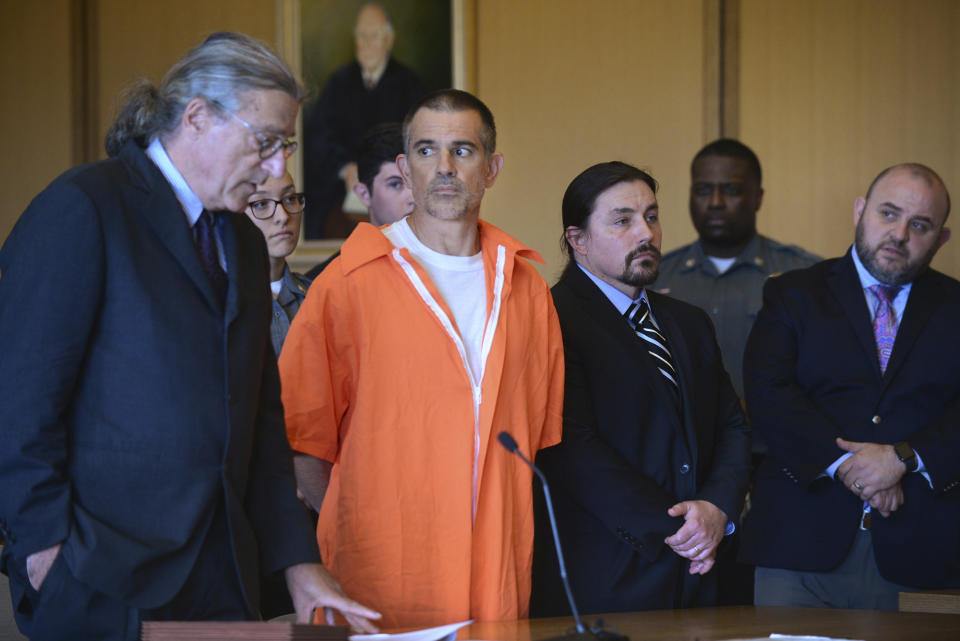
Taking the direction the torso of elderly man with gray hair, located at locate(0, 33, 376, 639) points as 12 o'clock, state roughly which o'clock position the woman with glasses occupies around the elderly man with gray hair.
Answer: The woman with glasses is roughly at 8 o'clock from the elderly man with gray hair.

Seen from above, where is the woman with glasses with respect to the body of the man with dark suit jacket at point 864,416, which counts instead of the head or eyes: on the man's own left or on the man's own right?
on the man's own right

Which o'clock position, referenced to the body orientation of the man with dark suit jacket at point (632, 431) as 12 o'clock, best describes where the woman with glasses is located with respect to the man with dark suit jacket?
The woman with glasses is roughly at 5 o'clock from the man with dark suit jacket.

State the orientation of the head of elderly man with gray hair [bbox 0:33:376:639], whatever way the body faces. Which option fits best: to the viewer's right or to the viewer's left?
to the viewer's right

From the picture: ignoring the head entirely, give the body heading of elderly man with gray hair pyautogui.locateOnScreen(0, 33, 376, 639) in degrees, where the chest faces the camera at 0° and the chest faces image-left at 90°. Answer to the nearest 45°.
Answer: approximately 315°

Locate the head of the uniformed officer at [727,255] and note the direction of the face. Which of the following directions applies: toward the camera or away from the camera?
toward the camera

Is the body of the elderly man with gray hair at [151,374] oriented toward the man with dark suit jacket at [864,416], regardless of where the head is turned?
no

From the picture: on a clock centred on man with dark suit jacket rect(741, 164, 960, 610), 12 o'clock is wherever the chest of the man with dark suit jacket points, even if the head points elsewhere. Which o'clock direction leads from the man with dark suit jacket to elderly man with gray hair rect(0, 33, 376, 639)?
The elderly man with gray hair is roughly at 1 o'clock from the man with dark suit jacket.

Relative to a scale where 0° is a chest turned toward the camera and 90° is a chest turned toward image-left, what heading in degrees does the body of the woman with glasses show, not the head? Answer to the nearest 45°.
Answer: approximately 0°

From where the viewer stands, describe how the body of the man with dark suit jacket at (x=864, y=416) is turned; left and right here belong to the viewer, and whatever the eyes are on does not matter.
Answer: facing the viewer

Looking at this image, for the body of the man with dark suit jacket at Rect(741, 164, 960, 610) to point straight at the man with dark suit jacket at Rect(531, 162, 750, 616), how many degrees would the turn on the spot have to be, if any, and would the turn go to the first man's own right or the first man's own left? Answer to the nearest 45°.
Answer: approximately 45° to the first man's own right

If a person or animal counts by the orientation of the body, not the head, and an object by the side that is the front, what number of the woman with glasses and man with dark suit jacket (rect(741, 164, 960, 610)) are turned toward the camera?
2

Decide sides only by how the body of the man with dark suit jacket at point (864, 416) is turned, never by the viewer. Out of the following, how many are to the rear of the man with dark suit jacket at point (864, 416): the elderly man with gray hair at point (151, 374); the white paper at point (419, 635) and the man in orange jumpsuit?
0

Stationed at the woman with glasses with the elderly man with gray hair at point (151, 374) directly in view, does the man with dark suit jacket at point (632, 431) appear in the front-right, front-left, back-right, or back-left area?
front-left

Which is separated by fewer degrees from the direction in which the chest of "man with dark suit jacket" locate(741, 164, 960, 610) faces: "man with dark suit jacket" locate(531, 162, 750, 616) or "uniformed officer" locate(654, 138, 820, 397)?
the man with dark suit jacket

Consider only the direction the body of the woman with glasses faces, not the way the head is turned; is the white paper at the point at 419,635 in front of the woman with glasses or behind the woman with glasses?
in front

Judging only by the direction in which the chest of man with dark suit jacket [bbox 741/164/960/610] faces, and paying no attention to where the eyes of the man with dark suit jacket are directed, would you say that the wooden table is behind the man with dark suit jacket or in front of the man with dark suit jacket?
in front
